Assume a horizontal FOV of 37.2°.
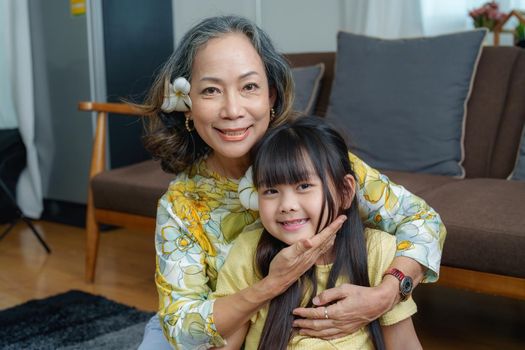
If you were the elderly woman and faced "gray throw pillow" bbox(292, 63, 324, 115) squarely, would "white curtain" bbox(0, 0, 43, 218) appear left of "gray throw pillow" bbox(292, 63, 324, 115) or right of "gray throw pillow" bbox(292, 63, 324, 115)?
left

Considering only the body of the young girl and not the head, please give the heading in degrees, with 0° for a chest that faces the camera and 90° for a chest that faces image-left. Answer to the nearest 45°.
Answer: approximately 0°

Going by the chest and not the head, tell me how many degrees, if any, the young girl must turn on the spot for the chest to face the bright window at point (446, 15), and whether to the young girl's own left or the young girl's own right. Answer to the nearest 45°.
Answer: approximately 180°

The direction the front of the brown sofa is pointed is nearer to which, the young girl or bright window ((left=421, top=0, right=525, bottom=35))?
the young girl

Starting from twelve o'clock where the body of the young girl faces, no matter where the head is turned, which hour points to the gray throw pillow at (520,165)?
The gray throw pillow is roughly at 7 o'clock from the young girl.

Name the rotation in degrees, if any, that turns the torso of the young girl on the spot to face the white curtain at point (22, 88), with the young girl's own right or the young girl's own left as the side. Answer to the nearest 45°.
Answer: approximately 135° to the young girl's own right

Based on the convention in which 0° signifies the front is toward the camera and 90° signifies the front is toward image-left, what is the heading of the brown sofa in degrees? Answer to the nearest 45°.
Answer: approximately 45°

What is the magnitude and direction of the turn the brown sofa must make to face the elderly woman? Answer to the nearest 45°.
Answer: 0° — it already faces them
